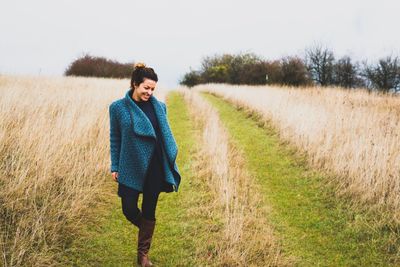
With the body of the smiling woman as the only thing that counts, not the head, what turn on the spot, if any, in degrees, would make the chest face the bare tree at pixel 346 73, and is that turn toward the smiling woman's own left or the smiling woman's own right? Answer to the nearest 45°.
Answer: approximately 90° to the smiling woman's own left

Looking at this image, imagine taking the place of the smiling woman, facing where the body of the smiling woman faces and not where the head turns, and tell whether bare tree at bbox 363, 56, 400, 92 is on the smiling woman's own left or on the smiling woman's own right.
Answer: on the smiling woman's own left

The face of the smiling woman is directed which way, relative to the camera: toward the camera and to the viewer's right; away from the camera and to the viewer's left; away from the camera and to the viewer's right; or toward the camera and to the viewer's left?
toward the camera and to the viewer's right

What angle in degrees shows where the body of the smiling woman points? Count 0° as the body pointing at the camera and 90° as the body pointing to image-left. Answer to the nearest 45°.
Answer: approximately 315°
